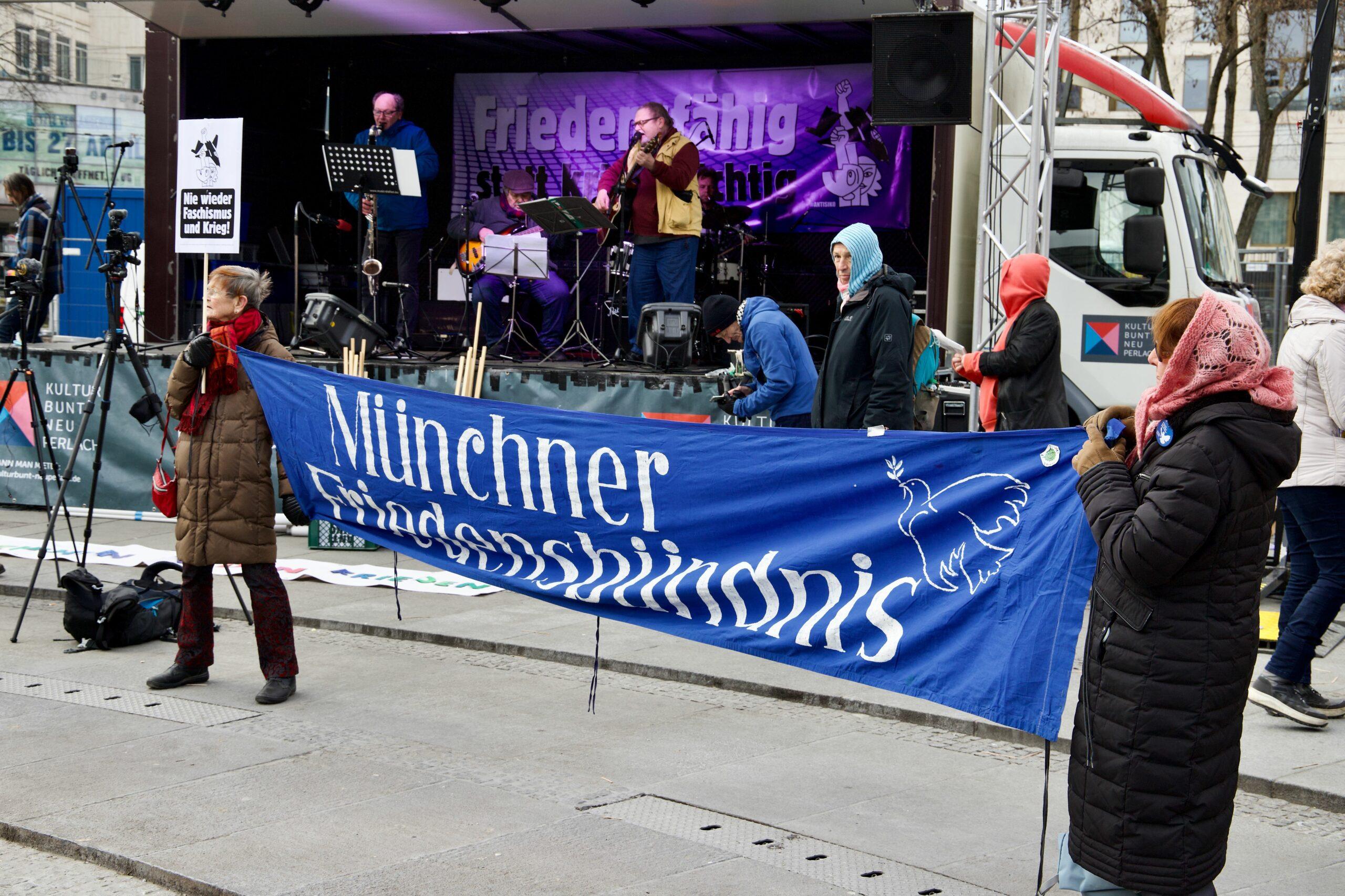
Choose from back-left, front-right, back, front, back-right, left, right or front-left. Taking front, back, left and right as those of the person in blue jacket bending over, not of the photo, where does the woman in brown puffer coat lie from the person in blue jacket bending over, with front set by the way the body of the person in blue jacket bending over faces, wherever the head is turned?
front-left

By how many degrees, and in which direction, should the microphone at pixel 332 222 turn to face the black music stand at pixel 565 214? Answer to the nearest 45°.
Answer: approximately 45° to its right

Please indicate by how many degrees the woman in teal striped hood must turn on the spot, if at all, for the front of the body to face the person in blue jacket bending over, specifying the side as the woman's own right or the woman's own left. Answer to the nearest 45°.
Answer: approximately 90° to the woman's own right

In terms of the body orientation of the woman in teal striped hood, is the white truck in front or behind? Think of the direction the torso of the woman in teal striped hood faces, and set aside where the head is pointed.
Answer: behind

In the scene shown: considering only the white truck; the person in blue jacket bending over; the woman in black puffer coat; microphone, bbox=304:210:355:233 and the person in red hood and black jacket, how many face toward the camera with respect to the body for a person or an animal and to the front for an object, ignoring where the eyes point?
0

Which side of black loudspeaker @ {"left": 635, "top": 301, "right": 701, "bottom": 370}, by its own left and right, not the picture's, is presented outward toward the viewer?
back

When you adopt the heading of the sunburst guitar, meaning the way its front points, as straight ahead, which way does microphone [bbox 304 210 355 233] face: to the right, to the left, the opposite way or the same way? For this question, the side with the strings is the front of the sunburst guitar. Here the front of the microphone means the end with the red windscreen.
to the left

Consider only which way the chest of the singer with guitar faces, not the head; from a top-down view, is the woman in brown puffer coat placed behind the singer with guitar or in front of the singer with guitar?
in front

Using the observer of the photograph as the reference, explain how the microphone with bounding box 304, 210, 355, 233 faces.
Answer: facing to the right of the viewer

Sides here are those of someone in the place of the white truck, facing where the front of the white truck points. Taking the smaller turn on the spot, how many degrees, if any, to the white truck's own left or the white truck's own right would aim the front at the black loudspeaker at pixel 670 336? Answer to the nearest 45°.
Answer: approximately 180°

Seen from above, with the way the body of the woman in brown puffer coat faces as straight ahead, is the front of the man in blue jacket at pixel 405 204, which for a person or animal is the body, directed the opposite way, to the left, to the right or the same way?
the same way

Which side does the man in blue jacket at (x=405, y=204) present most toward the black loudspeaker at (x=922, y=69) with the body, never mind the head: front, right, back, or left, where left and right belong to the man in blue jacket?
left

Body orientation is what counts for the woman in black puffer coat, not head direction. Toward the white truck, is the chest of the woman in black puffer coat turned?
no
